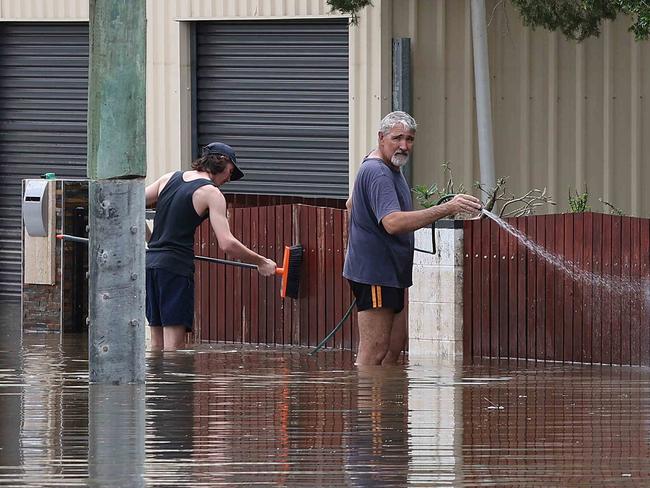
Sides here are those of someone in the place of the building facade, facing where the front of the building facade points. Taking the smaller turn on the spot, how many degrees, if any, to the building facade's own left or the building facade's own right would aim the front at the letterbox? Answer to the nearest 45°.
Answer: approximately 45° to the building facade's own right

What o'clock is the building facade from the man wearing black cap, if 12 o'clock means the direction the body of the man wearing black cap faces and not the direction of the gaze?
The building facade is roughly at 11 o'clock from the man wearing black cap.

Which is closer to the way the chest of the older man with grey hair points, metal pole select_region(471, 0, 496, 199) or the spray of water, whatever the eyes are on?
the spray of water

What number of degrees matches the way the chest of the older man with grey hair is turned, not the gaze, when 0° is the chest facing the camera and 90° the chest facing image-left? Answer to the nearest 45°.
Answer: approximately 270°

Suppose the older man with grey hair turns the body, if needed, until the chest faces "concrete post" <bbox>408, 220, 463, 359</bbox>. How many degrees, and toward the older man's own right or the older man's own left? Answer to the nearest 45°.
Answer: approximately 90° to the older man's own left

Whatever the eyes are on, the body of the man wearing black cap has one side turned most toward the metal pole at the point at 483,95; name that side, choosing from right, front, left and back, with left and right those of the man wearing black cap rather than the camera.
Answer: front

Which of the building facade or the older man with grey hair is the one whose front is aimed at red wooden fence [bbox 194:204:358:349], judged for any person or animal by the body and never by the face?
the building facade

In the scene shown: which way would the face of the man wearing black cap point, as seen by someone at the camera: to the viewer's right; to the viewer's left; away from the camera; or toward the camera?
to the viewer's right

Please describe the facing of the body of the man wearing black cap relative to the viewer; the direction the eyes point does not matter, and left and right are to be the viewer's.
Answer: facing away from the viewer and to the right of the viewer
